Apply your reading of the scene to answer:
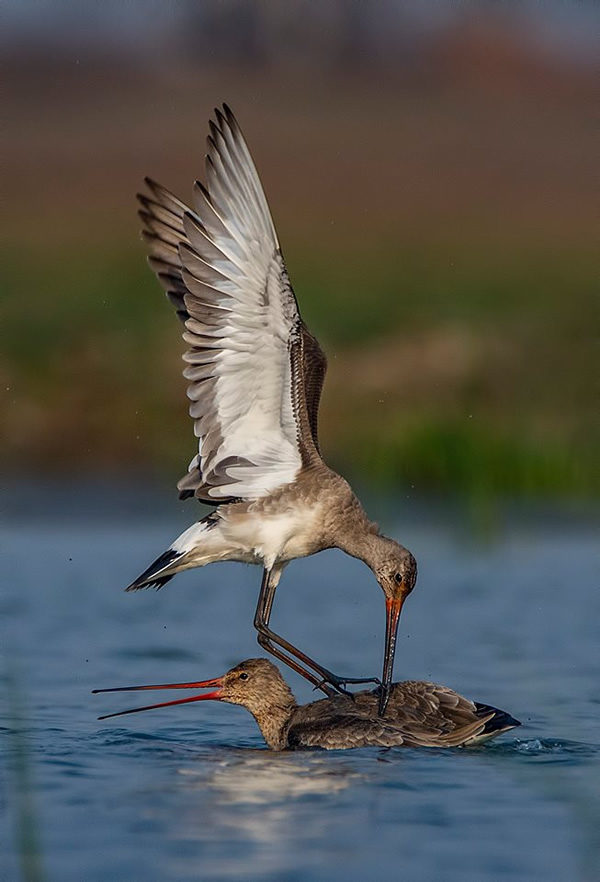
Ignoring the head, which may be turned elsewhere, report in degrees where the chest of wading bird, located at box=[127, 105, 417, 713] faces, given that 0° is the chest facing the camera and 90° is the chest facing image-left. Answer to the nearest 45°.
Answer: approximately 270°

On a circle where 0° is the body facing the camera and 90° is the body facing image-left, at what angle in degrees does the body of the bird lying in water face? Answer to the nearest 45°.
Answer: approximately 90°
